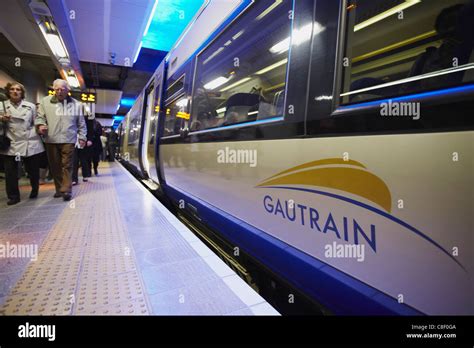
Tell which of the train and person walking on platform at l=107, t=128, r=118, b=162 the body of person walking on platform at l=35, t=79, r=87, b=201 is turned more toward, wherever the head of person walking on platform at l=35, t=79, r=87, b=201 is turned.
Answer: the train

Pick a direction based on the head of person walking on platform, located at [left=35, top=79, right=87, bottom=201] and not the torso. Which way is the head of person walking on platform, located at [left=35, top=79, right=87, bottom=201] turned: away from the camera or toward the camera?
toward the camera

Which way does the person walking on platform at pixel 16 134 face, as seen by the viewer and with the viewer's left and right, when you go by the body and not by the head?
facing the viewer

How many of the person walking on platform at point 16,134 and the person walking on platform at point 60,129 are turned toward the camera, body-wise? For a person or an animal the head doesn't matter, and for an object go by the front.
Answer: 2

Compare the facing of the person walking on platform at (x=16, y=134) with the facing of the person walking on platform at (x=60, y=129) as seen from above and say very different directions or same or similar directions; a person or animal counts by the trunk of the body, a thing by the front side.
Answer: same or similar directions

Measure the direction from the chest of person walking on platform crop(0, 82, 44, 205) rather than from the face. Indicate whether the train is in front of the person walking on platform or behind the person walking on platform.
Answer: in front

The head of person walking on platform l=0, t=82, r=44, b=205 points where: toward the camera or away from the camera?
toward the camera

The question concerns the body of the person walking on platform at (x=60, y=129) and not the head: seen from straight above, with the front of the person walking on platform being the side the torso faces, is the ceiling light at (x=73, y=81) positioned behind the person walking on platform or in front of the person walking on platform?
behind

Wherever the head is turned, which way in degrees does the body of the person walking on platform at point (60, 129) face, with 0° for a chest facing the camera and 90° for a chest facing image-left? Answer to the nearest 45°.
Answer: approximately 0°

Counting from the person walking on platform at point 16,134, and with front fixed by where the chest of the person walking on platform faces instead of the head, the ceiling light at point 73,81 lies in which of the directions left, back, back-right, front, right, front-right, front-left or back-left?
back
